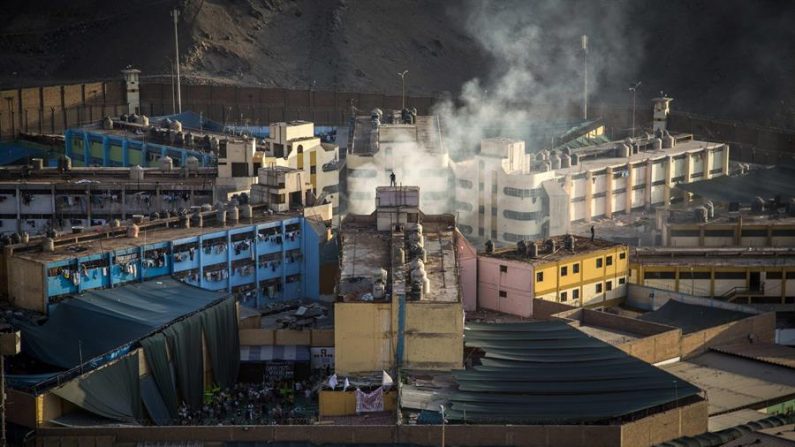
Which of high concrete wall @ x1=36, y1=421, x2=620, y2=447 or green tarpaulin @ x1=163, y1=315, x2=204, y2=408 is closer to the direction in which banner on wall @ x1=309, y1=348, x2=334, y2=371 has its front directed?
the high concrete wall

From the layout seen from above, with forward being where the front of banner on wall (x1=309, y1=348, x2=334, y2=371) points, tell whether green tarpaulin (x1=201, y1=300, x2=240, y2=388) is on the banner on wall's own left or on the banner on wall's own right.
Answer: on the banner on wall's own right

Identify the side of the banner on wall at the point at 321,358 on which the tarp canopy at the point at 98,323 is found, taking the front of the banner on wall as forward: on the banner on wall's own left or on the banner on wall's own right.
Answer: on the banner on wall's own right

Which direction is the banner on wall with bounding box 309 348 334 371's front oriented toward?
toward the camera

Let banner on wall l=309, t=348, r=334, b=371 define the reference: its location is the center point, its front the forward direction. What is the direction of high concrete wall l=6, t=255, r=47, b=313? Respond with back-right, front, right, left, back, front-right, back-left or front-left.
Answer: right

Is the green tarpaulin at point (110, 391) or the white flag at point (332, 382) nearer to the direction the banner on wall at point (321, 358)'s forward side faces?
the white flag

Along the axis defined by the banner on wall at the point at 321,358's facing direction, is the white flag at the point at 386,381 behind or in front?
in front

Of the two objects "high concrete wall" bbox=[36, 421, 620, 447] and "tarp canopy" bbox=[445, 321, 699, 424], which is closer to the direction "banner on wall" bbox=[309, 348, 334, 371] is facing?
the high concrete wall

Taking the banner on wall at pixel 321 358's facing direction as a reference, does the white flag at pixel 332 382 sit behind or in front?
in front

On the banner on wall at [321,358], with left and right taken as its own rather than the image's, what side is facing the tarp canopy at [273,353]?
right

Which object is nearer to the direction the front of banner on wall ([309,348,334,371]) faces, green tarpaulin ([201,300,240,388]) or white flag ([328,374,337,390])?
the white flag
